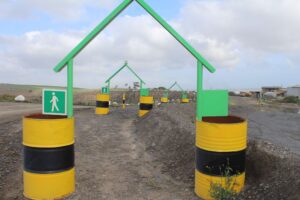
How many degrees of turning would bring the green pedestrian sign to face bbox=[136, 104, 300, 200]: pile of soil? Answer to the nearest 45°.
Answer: approximately 90° to its left

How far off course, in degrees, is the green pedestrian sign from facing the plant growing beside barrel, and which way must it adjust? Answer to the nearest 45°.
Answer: approximately 45° to its left

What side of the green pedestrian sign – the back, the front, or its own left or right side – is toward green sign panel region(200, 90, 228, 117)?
left

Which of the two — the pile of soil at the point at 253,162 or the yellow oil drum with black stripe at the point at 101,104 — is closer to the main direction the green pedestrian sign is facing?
the pile of soil

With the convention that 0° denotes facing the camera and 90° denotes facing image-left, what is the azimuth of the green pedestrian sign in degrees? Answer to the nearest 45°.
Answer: approximately 0°

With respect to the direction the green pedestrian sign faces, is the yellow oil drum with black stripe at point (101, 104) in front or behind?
behind
